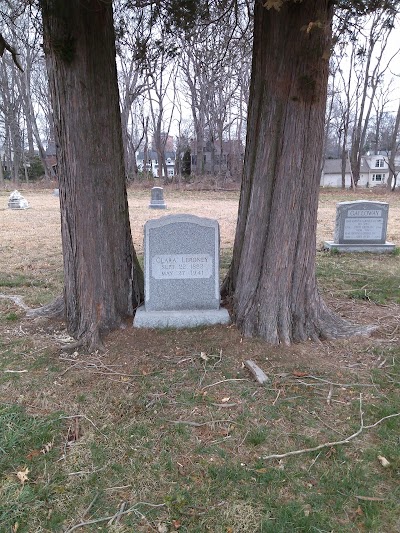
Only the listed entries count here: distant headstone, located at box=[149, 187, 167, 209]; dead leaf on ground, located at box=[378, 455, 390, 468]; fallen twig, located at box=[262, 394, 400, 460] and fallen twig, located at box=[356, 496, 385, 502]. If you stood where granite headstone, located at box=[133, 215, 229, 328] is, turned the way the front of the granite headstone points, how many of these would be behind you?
1

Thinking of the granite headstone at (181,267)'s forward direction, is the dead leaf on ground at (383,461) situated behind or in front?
in front

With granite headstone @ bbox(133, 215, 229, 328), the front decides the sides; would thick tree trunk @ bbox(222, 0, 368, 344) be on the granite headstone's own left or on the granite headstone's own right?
on the granite headstone's own left

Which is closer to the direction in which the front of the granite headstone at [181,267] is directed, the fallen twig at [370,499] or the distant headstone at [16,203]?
the fallen twig

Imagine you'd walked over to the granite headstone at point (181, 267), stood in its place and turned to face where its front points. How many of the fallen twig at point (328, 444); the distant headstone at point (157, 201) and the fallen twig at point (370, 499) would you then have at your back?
1

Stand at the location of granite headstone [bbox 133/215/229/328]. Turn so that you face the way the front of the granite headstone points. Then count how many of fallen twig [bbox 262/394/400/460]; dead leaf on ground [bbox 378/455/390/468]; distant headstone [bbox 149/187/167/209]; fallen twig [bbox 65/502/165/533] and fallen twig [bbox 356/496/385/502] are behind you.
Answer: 1

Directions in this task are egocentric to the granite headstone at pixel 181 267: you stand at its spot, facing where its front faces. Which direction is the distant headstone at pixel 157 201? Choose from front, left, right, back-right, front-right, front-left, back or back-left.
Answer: back

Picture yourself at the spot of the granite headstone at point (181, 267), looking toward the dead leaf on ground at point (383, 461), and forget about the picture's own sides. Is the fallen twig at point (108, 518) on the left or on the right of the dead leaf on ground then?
right

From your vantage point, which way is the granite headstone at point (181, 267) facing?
toward the camera

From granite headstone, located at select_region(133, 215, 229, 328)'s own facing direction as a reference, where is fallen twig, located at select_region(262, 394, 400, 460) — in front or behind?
in front

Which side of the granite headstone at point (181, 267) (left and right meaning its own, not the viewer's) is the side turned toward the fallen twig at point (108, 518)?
front

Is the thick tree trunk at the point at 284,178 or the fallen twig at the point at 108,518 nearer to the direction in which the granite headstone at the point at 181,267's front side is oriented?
the fallen twig
